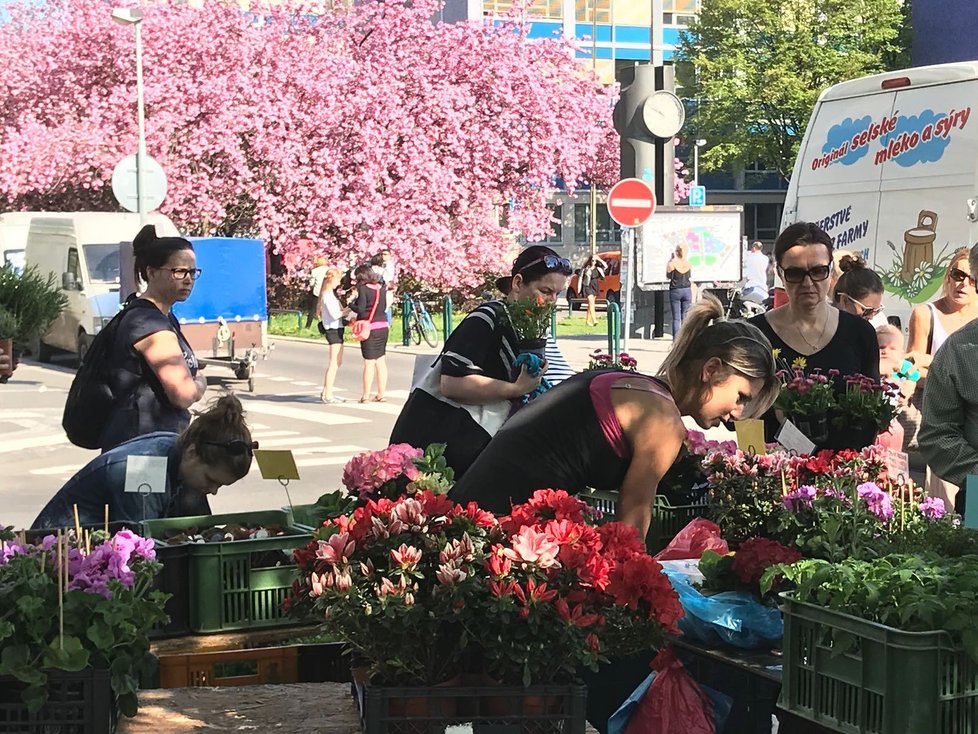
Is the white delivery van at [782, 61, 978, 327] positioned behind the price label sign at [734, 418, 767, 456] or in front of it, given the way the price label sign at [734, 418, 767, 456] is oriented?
behind

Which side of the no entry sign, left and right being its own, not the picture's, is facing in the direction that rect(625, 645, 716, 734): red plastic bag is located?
front

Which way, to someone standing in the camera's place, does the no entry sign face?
facing the viewer

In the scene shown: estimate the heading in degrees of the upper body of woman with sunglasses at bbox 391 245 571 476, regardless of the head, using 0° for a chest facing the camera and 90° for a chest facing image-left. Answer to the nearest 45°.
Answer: approximately 270°

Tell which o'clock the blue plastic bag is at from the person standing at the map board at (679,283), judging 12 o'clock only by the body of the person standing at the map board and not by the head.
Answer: The blue plastic bag is roughly at 6 o'clock from the person standing at the map board.

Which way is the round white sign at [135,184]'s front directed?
away from the camera

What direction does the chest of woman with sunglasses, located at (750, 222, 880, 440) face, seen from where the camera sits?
toward the camera

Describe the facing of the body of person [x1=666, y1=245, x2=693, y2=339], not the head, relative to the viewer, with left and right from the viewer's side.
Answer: facing away from the viewer

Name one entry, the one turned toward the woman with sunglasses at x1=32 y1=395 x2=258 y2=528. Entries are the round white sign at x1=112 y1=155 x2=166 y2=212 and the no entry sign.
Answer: the no entry sign
